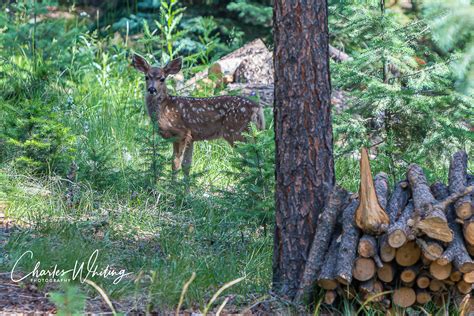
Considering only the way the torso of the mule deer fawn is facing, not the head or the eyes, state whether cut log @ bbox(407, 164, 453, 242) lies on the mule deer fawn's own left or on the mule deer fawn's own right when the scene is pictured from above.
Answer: on the mule deer fawn's own left

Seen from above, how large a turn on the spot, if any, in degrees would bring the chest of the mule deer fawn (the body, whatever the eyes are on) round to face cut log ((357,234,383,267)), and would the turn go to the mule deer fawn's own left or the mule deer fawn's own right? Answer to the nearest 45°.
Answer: approximately 90° to the mule deer fawn's own left

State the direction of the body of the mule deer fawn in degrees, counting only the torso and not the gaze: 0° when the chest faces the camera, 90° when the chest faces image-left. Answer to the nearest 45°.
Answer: approximately 90°

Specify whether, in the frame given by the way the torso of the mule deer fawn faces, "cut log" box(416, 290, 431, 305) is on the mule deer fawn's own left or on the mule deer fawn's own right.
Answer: on the mule deer fawn's own left
